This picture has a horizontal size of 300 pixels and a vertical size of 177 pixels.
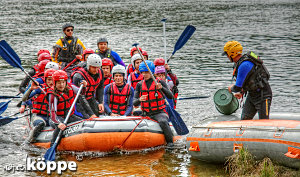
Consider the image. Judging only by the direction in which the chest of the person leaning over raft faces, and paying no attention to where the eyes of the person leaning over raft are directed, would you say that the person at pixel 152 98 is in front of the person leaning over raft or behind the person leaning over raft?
in front

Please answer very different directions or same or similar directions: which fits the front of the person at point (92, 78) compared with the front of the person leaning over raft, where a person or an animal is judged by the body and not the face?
very different directions

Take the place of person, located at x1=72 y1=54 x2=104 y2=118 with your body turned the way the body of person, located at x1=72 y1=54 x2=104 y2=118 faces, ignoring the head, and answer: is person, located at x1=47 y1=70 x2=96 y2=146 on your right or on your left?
on your right

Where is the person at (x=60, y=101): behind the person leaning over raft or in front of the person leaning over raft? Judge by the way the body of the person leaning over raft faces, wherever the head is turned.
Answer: in front

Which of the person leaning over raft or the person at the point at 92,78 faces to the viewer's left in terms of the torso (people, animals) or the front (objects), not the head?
the person leaning over raft

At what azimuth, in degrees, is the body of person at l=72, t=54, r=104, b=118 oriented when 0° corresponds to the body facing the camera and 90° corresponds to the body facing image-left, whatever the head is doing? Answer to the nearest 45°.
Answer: approximately 315°

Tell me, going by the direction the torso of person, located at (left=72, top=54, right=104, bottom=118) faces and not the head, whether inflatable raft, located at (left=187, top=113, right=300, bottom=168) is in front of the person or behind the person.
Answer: in front

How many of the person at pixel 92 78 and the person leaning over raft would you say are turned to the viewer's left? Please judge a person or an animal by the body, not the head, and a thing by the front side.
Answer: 1

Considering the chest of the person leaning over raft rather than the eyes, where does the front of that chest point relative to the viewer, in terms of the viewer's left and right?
facing to the left of the viewer
